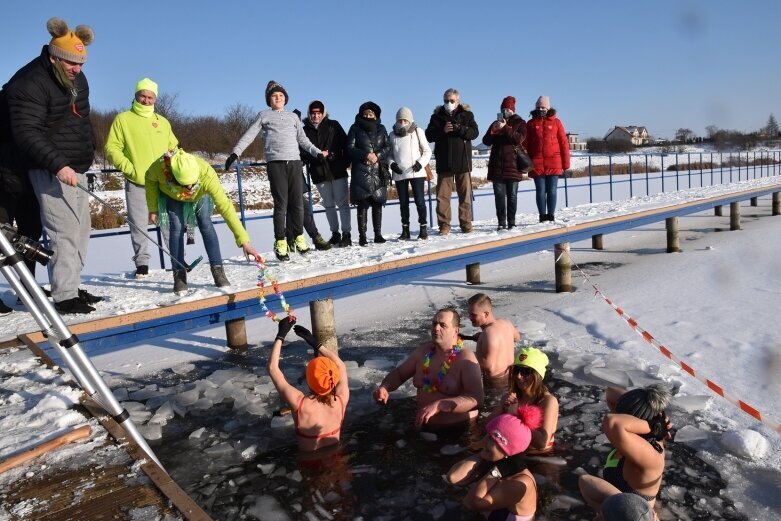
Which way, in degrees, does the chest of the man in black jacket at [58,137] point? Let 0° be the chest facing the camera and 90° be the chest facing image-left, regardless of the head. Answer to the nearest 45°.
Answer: approximately 315°

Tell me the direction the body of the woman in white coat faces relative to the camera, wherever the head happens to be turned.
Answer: toward the camera

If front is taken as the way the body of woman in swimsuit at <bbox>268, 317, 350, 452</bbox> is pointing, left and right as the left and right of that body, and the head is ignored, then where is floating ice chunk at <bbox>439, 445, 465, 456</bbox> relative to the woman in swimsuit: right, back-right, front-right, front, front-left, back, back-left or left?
right

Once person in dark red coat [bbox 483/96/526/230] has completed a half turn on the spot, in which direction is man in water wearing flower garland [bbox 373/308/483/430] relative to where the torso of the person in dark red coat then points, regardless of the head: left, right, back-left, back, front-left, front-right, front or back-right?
back

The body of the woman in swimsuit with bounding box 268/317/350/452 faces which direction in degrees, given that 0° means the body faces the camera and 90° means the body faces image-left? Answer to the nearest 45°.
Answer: approximately 180°

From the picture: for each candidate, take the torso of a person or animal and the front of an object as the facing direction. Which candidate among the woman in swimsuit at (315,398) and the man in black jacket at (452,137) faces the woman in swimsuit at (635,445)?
the man in black jacket

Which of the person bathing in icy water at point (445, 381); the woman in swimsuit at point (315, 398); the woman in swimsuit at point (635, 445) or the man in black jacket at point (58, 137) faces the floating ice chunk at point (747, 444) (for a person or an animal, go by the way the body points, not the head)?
the man in black jacket

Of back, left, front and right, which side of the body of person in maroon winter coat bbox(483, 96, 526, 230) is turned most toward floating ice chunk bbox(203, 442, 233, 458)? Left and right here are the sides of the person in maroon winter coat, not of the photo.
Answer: front

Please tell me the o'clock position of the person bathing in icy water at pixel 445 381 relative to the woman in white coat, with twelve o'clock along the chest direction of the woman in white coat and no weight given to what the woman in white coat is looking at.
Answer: The person bathing in icy water is roughly at 12 o'clock from the woman in white coat.

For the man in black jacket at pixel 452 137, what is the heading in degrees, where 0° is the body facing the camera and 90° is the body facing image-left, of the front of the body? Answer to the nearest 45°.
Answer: approximately 0°

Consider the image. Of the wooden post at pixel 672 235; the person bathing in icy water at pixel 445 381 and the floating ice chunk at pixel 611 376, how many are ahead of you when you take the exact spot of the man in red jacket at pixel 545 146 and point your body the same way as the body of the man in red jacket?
2

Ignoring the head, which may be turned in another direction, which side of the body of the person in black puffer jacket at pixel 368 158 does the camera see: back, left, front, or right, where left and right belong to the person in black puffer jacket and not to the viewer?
front

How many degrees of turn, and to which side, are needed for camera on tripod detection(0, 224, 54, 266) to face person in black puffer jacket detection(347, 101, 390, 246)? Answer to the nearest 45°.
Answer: approximately 45° to its left

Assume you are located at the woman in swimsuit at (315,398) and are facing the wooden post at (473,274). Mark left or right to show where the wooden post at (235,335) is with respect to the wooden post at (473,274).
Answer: left

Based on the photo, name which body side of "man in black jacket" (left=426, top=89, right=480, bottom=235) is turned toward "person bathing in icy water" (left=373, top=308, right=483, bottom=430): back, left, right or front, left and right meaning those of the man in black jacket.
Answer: front

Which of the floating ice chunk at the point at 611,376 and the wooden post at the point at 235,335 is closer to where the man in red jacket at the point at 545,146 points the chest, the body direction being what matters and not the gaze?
the floating ice chunk
